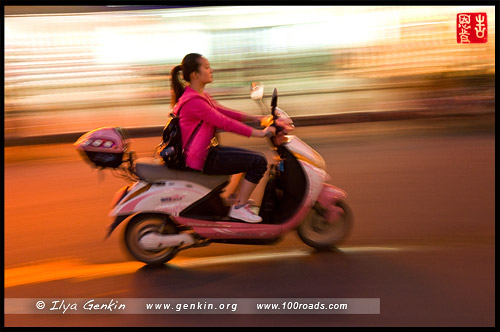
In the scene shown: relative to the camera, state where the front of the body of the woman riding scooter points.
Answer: to the viewer's right

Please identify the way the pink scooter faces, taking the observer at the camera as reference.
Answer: facing to the right of the viewer

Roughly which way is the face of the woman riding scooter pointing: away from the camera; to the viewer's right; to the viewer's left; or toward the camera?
to the viewer's right
